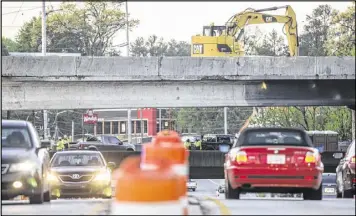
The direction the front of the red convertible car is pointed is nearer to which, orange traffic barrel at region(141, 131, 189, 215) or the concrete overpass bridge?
the concrete overpass bridge

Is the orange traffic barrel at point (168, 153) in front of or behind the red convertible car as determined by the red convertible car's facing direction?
behind

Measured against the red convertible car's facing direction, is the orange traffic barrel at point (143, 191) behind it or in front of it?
behind

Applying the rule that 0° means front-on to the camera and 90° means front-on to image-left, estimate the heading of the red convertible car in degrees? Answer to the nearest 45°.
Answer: approximately 180°
